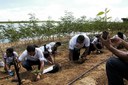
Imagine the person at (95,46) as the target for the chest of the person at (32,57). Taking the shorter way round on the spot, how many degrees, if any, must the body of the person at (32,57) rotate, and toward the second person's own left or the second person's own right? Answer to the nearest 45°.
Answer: approximately 135° to the second person's own left

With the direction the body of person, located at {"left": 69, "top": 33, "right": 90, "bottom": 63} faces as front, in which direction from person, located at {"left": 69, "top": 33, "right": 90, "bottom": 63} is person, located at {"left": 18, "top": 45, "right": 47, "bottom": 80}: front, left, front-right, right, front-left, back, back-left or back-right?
front-right

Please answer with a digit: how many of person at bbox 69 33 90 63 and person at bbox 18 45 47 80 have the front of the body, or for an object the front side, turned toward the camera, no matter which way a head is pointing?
2

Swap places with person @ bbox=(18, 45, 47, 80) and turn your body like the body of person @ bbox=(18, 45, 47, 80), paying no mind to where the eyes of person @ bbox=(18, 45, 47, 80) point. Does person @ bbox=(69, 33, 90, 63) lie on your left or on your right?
on your left

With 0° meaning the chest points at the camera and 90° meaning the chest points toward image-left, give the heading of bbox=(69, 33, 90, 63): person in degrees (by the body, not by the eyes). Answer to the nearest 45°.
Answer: approximately 0°
